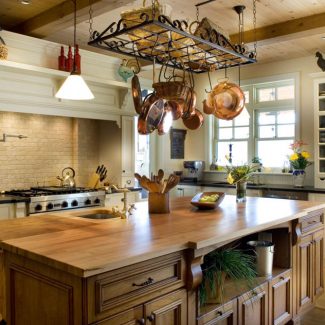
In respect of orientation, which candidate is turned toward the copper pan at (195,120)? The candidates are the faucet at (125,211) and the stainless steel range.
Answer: the stainless steel range

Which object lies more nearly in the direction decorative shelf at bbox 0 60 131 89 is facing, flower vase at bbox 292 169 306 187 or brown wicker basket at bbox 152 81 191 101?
the brown wicker basket

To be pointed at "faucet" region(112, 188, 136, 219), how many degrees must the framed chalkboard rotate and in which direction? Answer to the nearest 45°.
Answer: approximately 45° to its right

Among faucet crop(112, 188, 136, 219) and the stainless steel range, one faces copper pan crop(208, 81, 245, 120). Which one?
the stainless steel range

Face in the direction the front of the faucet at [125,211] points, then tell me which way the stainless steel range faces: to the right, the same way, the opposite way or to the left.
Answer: to the left

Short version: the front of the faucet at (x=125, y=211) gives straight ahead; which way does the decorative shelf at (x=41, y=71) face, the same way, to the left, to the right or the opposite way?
to the left

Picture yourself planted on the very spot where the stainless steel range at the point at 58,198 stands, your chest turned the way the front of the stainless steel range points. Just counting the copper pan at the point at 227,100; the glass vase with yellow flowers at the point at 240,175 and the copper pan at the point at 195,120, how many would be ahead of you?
3

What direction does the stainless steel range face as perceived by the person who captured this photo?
facing the viewer and to the right of the viewer

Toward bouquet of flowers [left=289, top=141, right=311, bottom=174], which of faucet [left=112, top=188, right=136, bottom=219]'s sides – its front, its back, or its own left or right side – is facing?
back

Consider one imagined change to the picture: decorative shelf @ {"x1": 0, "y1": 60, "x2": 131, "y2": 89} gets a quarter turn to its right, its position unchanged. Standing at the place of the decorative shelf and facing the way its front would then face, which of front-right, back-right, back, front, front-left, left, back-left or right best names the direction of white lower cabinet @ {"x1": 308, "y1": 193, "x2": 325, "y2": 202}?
back-left

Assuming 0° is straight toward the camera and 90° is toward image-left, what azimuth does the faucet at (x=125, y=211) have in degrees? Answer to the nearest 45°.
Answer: approximately 45°

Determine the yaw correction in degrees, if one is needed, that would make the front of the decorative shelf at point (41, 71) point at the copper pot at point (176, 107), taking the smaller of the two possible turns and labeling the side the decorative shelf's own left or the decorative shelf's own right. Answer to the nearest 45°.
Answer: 0° — it already faces it
